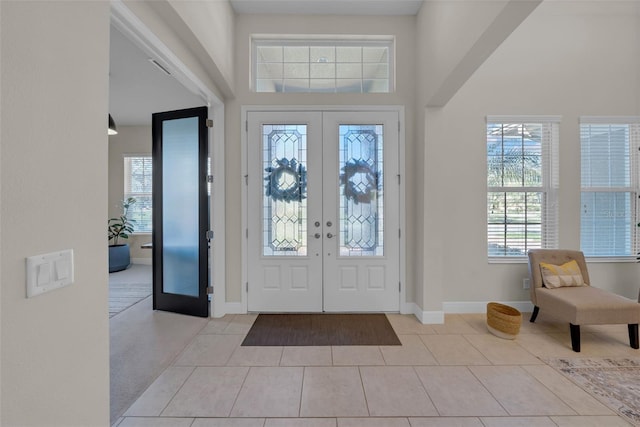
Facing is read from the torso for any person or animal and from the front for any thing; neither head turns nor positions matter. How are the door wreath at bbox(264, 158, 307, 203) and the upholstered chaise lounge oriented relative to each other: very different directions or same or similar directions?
very different directions
